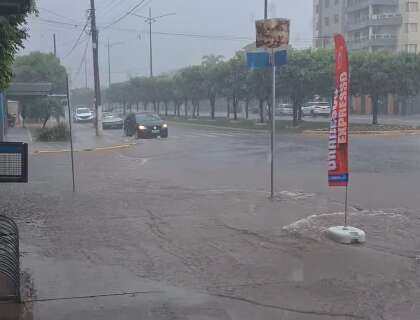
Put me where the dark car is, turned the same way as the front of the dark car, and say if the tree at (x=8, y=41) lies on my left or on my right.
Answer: on my right

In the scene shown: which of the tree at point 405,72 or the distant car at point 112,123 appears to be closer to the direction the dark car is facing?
the tree

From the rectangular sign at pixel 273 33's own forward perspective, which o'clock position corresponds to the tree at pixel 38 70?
The tree is roughly at 5 o'clock from the rectangular sign.

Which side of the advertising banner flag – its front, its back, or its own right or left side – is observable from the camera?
front

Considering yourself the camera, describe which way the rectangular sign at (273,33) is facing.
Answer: facing the viewer

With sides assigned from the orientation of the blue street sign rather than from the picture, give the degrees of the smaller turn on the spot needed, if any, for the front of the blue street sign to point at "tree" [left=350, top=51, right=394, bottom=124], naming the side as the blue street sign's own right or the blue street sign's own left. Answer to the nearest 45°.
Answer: approximately 180°

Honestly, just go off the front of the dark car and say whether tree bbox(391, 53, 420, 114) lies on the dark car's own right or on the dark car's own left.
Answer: on the dark car's own left

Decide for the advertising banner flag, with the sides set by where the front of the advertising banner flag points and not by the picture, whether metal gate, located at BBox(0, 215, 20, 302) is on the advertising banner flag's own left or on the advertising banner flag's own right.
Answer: on the advertising banner flag's own right

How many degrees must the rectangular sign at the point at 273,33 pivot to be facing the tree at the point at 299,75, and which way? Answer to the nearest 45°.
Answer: approximately 180°

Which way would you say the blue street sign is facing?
toward the camera

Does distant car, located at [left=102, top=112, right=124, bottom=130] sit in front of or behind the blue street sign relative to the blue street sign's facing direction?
behind

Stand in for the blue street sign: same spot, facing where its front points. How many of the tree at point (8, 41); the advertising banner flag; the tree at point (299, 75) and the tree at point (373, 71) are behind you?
2

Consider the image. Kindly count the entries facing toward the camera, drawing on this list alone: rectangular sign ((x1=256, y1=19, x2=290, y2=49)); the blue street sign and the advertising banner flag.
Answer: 3

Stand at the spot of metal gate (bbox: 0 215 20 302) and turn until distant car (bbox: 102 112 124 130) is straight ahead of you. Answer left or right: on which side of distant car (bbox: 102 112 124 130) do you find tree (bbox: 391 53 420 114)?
right
